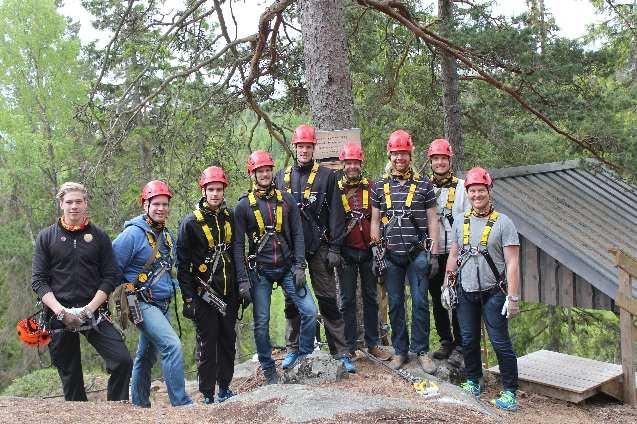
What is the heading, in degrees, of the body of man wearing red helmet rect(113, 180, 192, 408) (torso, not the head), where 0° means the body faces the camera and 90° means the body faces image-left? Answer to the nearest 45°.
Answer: approximately 315°

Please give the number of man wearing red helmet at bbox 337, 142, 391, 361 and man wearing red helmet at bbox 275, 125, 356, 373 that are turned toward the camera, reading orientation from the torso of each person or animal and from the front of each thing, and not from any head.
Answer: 2

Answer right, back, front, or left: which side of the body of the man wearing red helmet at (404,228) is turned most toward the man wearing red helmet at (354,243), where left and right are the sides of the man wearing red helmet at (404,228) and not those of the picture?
right

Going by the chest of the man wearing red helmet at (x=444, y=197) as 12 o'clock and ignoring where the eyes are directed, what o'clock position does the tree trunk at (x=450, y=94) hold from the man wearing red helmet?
The tree trunk is roughly at 6 o'clock from the man wearing red helmet.

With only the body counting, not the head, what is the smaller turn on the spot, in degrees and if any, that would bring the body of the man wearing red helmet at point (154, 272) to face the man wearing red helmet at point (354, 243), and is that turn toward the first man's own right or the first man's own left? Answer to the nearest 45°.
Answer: approximately 45° to the first man's own left

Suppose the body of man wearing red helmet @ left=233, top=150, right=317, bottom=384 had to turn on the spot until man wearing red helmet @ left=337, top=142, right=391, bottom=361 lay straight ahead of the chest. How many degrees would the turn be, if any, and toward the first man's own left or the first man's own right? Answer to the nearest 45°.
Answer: approximately 135° to the first man's own left

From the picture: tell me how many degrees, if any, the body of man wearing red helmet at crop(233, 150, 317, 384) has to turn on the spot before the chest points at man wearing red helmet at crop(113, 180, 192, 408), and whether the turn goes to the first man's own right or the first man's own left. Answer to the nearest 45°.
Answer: approximately 90° to the first man's own right

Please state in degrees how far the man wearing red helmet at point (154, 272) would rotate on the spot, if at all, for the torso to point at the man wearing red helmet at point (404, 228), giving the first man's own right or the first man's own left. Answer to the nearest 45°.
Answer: approximately 45° to the first man's own left

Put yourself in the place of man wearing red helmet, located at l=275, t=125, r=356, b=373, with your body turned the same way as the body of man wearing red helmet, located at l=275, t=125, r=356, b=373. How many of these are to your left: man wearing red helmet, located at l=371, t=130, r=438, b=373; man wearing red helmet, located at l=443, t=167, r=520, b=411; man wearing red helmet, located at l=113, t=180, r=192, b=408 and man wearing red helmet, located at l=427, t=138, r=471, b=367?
3

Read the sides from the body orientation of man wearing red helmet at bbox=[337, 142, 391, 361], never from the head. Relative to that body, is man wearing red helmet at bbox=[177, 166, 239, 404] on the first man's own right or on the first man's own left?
on the first man's own right
